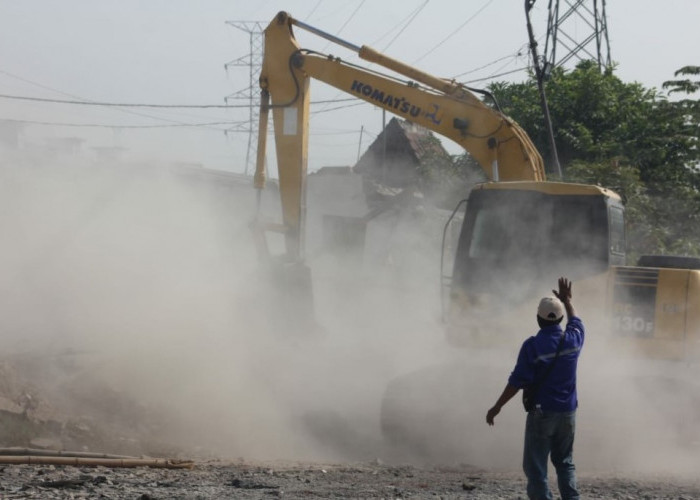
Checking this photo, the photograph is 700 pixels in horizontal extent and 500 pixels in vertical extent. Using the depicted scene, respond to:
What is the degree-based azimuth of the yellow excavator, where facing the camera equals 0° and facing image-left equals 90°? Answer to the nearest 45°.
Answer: approximately 90°

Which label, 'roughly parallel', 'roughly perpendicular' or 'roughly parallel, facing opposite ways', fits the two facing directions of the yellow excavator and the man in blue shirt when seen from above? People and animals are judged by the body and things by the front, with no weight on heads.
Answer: roughly perpendicular

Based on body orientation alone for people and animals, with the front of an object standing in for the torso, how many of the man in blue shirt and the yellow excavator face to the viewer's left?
1

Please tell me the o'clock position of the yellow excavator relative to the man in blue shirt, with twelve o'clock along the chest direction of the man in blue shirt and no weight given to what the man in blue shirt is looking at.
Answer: The yellow excavator is roughly at 12 o'clock from the man in blue shirt.

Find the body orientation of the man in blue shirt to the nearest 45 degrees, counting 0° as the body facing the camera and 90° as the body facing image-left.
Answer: approximately 180°

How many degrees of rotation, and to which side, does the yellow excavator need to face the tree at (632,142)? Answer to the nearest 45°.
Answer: approximately 90° to its right

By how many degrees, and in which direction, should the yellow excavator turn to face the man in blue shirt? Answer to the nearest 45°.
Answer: approximately 90° to its left

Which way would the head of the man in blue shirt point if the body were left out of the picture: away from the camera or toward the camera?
away from the camera

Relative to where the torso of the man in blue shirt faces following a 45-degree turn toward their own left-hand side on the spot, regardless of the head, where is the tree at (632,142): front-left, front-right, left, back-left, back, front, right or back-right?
front-right
